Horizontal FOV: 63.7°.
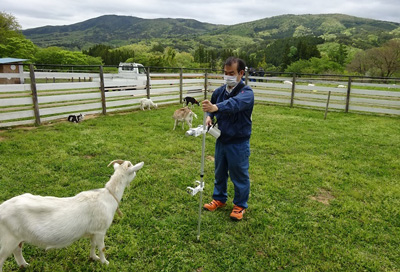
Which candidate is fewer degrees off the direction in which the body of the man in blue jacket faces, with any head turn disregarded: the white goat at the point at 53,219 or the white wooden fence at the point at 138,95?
the white goat

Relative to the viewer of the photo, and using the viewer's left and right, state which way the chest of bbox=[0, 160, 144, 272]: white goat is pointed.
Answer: facing to the right of the viewer

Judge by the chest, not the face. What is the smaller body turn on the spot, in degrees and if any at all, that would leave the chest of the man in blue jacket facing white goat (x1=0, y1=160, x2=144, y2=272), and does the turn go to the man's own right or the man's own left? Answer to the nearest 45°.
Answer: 0° — they already face it

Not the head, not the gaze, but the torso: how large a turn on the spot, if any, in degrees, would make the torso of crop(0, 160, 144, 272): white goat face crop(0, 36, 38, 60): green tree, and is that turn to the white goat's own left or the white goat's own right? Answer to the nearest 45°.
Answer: approximately 90° to the white goat's own left

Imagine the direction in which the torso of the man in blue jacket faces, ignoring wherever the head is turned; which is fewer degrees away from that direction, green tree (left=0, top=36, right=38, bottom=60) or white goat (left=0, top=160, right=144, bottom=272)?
the white goat

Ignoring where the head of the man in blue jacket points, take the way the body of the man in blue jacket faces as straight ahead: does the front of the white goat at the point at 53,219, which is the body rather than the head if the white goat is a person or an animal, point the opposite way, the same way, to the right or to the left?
the opposite way

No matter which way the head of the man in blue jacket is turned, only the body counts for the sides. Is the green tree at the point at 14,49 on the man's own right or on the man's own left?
on the man's own right

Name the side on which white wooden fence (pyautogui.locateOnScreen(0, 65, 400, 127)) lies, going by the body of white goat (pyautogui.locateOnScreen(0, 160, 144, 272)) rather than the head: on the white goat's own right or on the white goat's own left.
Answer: on the white goat's own left

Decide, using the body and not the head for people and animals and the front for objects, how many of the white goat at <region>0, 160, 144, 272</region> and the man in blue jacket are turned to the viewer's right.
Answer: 1
